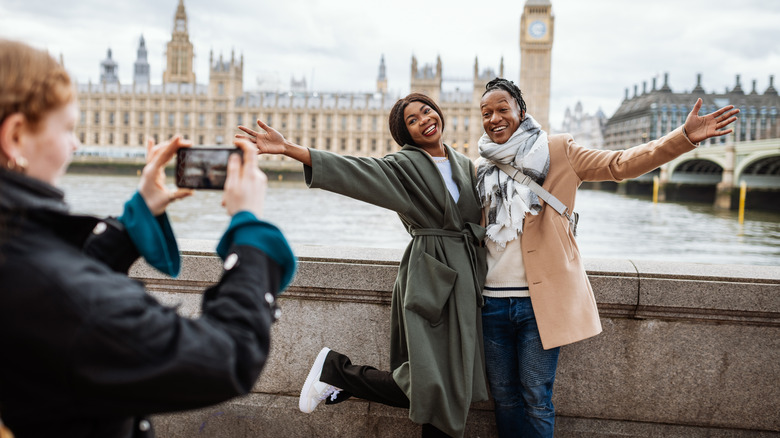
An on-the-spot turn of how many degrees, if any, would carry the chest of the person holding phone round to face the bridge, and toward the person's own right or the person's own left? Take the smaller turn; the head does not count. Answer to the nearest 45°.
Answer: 0° — they already face it

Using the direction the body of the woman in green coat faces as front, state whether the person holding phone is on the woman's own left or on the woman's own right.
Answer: on the woman's own right

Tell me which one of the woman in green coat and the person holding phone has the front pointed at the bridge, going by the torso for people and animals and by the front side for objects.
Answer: the person holding phone

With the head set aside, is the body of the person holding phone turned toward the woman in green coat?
yes

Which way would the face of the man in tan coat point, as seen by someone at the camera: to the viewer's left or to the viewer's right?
to the viewer's left

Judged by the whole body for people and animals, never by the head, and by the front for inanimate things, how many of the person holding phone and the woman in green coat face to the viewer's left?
0

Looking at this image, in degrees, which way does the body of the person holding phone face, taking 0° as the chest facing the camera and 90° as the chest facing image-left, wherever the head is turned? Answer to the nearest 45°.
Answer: approximately 225°

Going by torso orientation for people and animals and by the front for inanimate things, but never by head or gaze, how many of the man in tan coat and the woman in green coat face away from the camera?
0
